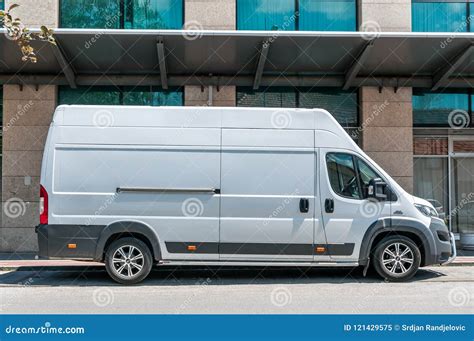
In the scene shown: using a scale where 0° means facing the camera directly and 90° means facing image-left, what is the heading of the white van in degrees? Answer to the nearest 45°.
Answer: approximately 270°
